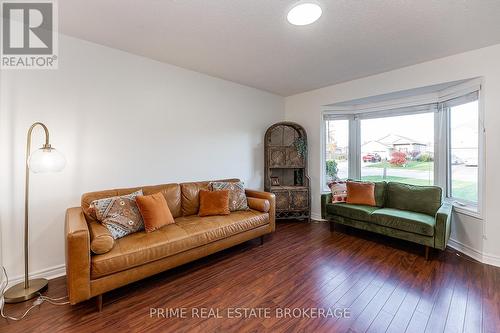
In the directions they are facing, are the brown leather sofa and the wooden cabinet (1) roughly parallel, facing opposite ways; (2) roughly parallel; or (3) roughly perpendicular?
roughly perpendicular

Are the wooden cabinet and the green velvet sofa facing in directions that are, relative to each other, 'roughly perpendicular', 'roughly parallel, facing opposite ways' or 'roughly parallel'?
roughly perpendicular

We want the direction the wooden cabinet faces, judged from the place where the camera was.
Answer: facing the viewer

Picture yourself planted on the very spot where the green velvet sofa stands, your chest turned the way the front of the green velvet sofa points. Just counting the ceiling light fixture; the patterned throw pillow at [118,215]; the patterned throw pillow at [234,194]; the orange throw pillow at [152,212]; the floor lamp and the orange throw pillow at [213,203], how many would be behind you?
0

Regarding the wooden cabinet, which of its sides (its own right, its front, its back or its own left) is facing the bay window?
left

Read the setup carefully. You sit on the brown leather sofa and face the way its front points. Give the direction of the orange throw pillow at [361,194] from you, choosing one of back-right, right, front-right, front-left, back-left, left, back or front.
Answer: front-left

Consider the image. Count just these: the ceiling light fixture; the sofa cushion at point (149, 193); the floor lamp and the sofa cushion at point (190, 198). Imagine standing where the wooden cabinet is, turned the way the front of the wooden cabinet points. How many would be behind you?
0

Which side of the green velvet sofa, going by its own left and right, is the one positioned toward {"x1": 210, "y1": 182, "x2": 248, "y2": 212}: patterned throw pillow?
front

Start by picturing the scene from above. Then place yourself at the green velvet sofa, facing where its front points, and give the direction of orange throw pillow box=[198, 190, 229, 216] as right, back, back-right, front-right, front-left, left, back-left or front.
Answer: front

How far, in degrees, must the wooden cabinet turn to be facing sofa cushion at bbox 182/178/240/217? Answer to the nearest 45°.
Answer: approximately 45° to its right

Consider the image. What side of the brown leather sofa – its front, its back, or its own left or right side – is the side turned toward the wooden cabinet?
left

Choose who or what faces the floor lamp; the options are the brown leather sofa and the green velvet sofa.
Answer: the green velvet sofa

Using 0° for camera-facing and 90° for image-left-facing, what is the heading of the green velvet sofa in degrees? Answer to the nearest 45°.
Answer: approximately 45°

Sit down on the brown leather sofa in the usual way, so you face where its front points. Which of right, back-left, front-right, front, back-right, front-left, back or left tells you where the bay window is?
front-left

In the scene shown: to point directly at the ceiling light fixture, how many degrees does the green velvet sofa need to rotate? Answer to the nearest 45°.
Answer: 0° — it already faces it

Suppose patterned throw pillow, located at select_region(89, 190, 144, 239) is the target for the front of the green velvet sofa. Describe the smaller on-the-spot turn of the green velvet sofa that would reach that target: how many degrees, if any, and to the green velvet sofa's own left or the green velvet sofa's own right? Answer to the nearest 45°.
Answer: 0° — it already faces it

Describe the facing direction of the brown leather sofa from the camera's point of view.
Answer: facing the viewer and to the right of the viewer

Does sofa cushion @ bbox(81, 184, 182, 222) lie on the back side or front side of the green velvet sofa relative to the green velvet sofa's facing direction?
on the front side

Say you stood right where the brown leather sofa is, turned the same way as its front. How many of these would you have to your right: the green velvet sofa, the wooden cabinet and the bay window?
0

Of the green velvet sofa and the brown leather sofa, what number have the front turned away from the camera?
0

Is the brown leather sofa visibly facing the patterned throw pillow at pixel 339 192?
no

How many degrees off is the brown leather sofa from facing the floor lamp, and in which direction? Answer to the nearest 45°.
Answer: approximately 135° to its right

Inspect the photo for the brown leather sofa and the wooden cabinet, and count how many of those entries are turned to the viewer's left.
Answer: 0
